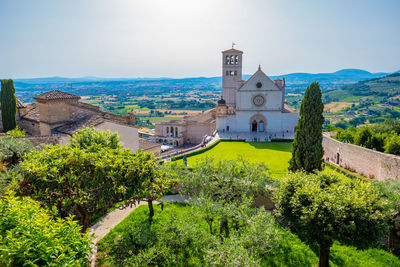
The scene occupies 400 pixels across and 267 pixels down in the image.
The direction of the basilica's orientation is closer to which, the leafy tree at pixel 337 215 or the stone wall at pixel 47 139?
the leafy tree

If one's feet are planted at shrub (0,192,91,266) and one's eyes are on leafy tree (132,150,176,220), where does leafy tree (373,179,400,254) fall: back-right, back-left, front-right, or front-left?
front-right

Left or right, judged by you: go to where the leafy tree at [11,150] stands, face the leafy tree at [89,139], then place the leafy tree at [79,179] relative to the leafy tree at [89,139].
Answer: right

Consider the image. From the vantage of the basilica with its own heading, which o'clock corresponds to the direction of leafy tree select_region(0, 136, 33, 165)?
The leafy tree is roughly at 1 o'clock from the basilica.

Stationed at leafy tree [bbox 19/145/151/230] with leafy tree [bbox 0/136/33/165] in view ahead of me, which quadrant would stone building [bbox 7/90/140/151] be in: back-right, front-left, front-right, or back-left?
front-right

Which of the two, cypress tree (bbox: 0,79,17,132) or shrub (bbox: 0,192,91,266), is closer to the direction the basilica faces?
the shrub

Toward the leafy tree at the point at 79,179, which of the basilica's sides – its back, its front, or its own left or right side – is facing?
front

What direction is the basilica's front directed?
toward the camera

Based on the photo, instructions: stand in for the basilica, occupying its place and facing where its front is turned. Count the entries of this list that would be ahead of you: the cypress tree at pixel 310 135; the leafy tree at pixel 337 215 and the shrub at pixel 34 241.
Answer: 3
